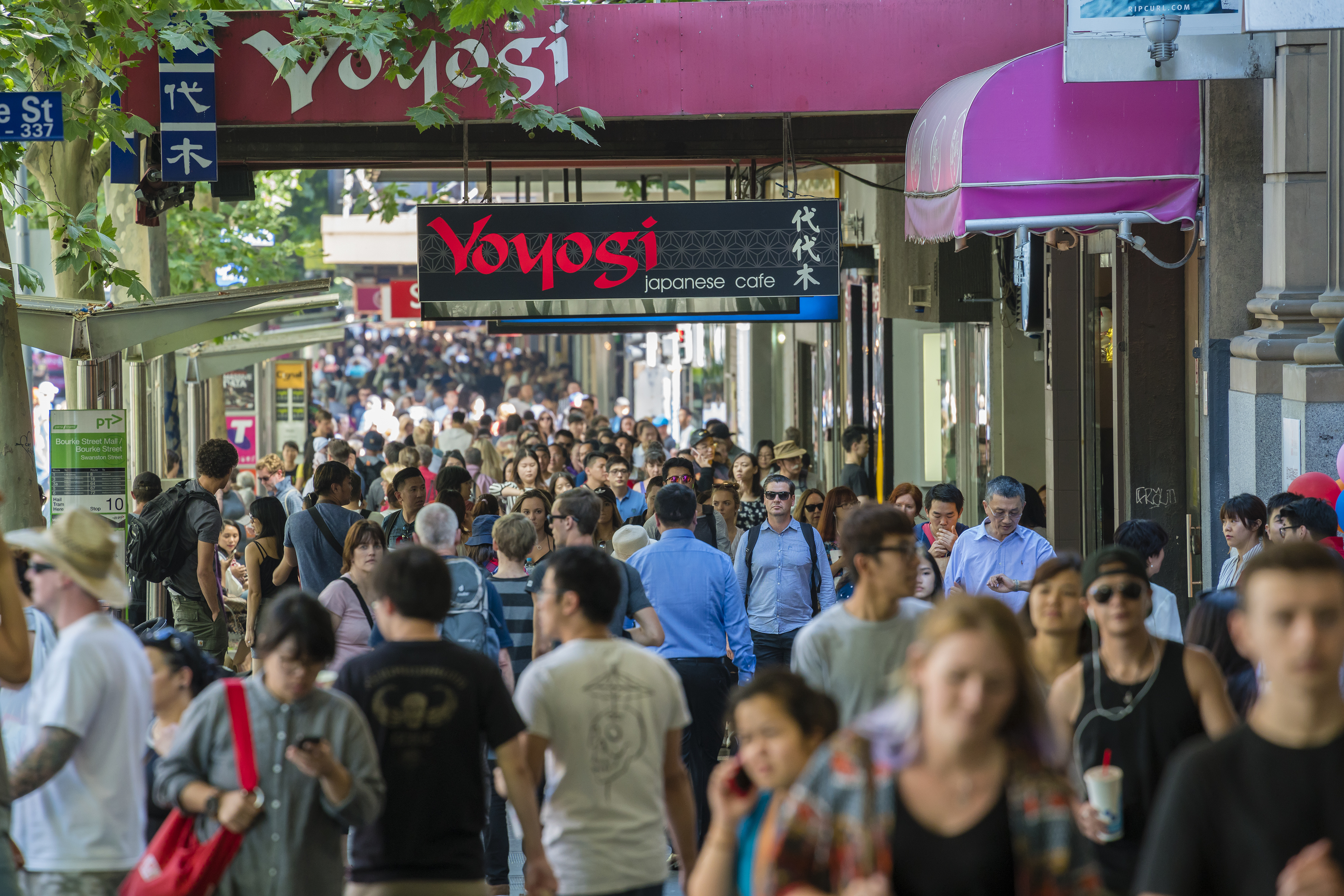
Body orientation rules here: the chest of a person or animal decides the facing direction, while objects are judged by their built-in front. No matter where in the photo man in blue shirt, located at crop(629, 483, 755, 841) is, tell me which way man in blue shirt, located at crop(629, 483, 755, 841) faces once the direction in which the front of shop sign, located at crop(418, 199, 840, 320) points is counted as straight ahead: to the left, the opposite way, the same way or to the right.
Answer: the opposite way

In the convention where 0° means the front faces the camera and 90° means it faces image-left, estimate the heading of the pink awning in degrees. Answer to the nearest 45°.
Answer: approximately 90°

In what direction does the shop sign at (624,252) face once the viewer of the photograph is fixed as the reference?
facing the viewer

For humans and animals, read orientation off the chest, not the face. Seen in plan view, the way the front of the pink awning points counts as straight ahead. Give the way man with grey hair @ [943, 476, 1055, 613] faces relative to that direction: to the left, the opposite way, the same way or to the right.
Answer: to the left

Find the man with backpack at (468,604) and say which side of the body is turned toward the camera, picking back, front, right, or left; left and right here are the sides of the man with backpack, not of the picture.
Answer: back

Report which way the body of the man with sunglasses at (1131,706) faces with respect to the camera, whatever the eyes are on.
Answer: toward the camera

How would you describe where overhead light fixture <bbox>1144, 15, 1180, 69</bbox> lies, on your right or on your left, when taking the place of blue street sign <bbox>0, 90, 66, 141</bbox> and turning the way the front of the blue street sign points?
on your left

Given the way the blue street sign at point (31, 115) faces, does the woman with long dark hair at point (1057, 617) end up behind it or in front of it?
in front

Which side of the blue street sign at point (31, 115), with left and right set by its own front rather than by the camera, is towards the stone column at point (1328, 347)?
left

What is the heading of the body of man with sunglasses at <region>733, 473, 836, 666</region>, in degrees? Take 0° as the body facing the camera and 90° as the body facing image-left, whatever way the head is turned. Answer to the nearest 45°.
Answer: approximately 0°
